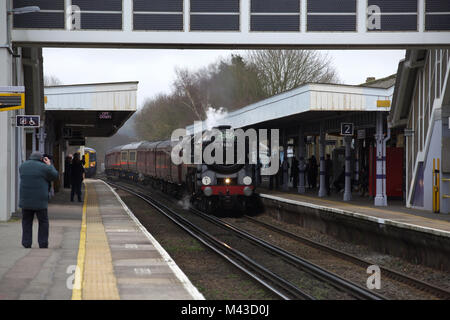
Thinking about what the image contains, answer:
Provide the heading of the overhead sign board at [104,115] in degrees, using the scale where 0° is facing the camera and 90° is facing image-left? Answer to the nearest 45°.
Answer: approximately 0°

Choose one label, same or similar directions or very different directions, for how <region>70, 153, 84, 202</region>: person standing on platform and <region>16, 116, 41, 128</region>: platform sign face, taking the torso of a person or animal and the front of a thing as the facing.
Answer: very different directions

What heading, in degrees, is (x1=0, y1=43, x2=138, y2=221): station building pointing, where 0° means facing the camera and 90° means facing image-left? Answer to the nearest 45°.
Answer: approximately 270°

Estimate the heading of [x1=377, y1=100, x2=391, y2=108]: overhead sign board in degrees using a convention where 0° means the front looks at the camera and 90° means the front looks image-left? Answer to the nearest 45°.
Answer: approximately 0°

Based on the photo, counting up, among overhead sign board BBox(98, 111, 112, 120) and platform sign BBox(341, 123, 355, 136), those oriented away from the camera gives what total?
0

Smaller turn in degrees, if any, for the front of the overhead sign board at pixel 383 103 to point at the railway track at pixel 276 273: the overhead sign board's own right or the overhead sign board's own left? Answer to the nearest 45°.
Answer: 0° — it already faces it

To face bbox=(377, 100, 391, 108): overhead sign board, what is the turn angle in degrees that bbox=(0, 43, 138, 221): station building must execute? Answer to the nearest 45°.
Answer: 0° — it already faces it

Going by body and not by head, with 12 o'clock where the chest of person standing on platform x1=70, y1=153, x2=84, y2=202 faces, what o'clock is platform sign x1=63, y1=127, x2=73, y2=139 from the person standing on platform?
The platform sign is roughly at 12 o'clock from the person standing on platform.

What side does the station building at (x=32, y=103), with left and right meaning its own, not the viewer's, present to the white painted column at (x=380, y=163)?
front
